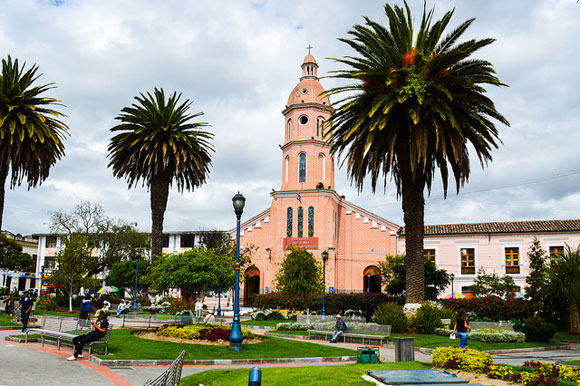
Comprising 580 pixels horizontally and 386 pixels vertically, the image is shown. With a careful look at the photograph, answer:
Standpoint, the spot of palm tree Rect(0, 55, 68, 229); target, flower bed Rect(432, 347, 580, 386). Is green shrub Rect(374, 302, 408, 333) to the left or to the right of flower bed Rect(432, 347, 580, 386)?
left

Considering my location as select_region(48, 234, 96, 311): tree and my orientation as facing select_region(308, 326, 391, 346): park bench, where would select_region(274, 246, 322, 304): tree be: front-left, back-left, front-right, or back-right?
front-left

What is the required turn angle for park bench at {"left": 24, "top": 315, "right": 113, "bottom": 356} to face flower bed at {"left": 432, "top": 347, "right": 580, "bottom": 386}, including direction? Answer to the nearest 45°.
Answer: approximately 90° to its left

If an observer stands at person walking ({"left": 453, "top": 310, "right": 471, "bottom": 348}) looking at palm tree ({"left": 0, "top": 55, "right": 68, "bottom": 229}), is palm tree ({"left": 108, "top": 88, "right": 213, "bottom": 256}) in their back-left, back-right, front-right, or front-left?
front-right

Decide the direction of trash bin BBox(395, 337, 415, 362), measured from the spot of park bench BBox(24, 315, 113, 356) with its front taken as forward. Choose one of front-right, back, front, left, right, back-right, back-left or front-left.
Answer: left

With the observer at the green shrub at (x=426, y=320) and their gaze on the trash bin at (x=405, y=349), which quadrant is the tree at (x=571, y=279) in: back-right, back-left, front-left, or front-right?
back-left
